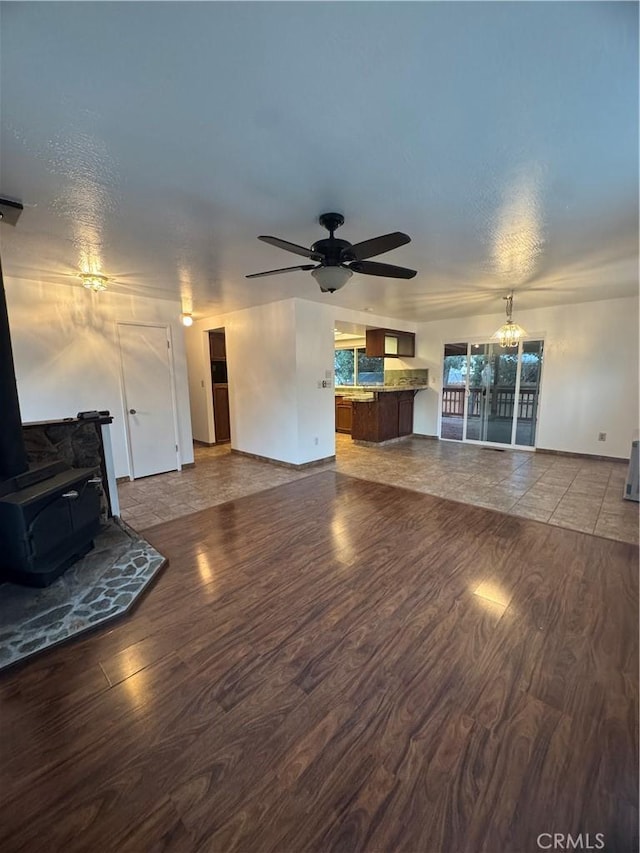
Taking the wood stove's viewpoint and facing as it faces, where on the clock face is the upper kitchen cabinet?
The upper kitchen cabinet is roughly at 10 o'clock from the wood stove.

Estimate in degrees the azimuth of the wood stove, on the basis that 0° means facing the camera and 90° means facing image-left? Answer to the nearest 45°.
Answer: approximately 315°

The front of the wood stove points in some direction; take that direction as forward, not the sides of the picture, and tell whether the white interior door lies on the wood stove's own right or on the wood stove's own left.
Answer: on the wood stove's own left

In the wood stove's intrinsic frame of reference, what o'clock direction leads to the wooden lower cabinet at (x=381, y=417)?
The wooden lower cabinet is roughly at 10 o'clock from the wood stove.

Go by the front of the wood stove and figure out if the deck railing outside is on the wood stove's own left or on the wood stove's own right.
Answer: on the wood stove's own left

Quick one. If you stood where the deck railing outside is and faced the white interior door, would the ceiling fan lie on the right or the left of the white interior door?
left

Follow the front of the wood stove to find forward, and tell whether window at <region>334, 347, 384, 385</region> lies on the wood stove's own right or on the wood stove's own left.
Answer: on the wood stove's own left

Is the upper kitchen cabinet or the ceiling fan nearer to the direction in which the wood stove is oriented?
the ceiling fan
